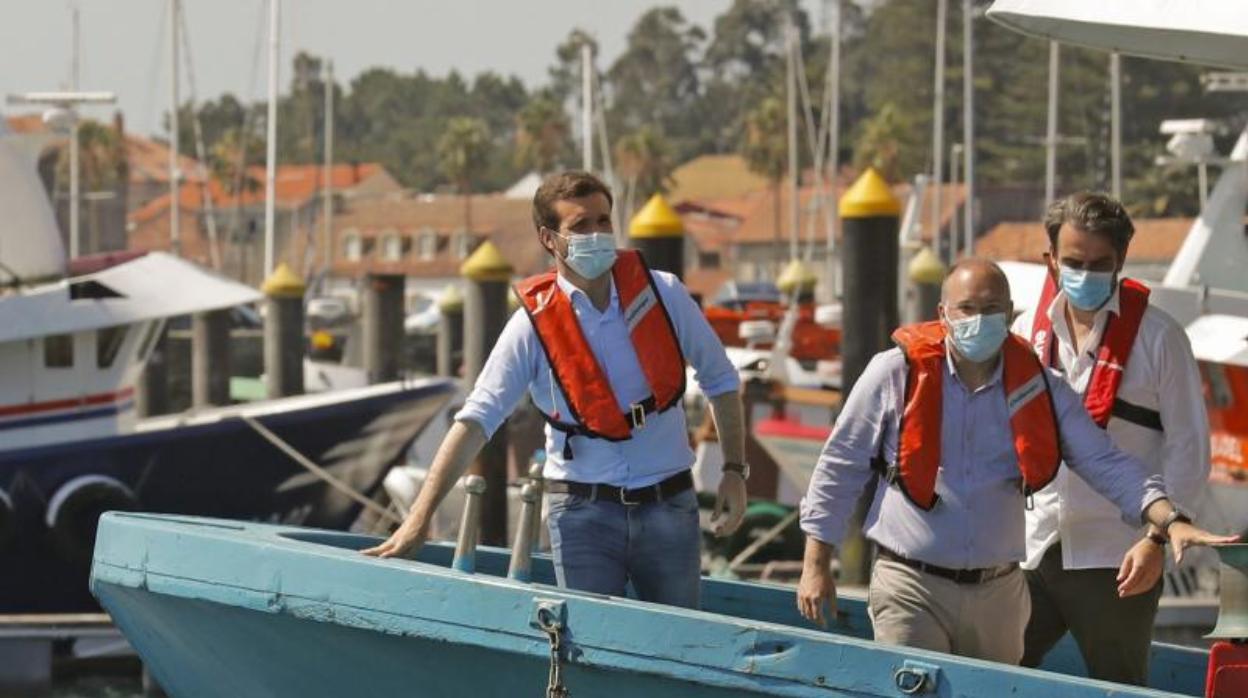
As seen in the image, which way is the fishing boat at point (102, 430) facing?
to the viewer's right

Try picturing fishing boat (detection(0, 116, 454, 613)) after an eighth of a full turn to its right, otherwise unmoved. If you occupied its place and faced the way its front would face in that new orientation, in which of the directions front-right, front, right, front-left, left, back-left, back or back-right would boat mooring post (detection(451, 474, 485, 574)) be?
front-right

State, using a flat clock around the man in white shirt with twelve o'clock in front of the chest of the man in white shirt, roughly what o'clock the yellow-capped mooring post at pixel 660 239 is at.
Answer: The yellow-capped mooring post is roughly at 4 o'clock from the man in white shirt.

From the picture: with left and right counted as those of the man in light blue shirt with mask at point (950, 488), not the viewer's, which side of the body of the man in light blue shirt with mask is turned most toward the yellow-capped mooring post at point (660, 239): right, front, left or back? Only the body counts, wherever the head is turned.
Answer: back

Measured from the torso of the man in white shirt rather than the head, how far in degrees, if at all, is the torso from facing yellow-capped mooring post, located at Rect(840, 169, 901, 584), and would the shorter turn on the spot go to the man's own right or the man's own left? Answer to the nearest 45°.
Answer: approximately 135° to the man's own right

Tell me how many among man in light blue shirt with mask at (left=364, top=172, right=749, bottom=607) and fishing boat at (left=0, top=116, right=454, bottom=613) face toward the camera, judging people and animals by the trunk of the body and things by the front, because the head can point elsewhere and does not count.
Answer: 1

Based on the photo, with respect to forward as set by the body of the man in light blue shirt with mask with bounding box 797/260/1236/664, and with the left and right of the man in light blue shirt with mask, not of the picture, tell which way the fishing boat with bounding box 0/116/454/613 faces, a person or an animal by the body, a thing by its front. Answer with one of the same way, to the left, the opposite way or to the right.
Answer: to the left

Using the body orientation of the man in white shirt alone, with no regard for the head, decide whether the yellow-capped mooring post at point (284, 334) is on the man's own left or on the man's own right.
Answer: on the man's own right

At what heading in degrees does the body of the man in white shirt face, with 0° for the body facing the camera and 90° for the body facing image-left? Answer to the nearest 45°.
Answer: approximately 45°

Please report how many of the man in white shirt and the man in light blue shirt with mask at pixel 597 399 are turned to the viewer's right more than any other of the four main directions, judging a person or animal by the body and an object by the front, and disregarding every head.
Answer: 0

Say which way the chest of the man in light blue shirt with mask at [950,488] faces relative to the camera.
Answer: toward the camera
